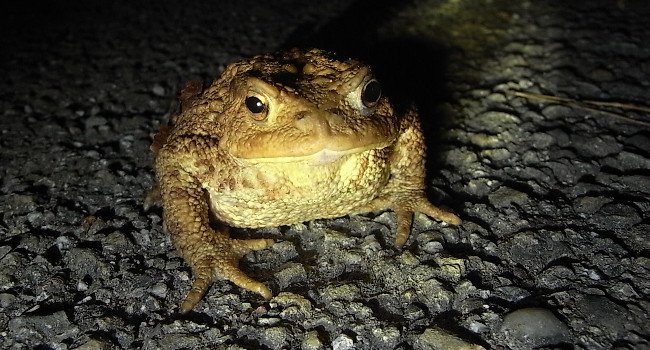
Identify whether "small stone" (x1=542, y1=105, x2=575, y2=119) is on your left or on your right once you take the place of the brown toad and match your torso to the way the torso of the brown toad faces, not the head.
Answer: on your left

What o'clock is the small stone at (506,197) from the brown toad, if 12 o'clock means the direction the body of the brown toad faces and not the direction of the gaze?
The small stone is roughly at 10 o'clock from the brown toad.

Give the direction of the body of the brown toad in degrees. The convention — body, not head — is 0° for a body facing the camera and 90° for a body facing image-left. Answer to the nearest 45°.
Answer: approximately 315°

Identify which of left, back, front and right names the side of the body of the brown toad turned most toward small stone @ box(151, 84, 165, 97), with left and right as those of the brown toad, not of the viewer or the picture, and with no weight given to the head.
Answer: back

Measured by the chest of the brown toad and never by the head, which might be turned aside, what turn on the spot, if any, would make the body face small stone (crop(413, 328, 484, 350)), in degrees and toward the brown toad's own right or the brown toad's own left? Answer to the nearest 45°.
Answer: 0° — it already faces it

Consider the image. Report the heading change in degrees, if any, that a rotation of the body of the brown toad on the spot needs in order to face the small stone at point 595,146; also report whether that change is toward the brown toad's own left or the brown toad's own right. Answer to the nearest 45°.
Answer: approximately 90° to the brown toad's own left

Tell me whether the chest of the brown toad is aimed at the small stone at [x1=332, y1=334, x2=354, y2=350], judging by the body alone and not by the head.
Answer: yes

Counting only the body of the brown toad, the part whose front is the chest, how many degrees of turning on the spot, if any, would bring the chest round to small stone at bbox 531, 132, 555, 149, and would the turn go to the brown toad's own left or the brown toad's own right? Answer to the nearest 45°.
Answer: approximately 90° to the brown toad's own left

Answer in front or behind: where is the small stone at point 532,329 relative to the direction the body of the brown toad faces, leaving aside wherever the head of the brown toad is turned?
in front
